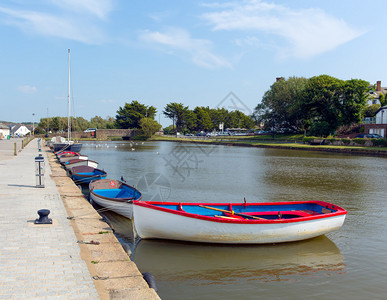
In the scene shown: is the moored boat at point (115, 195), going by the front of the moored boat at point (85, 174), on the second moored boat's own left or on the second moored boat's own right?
on the second moored boat's own right

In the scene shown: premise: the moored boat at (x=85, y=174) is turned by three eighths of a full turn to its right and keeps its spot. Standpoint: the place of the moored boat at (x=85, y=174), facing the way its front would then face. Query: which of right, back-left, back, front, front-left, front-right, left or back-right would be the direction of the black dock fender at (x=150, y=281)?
front-left

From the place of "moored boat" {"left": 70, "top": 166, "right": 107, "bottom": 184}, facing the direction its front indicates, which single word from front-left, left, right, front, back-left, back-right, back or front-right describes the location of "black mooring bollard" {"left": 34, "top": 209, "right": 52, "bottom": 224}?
right

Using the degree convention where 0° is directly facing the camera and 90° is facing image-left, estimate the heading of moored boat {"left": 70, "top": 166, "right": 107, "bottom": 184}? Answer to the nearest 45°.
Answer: approximately 270°
